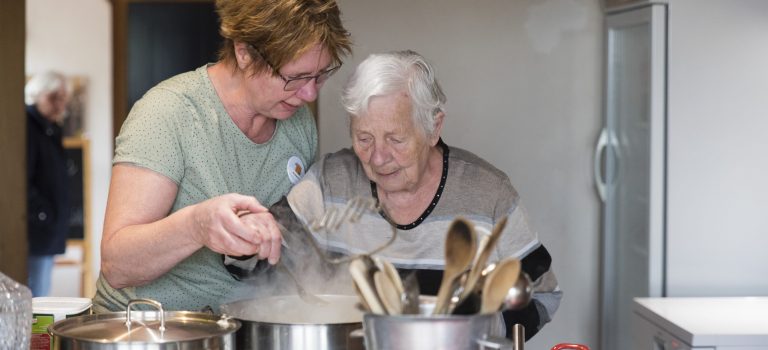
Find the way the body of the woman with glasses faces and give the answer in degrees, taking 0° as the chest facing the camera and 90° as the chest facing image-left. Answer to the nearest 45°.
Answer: approximately 315°

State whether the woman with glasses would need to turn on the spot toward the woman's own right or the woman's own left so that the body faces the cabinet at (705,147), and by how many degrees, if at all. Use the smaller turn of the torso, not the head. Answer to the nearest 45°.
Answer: approximately 90° to the woman's own left
